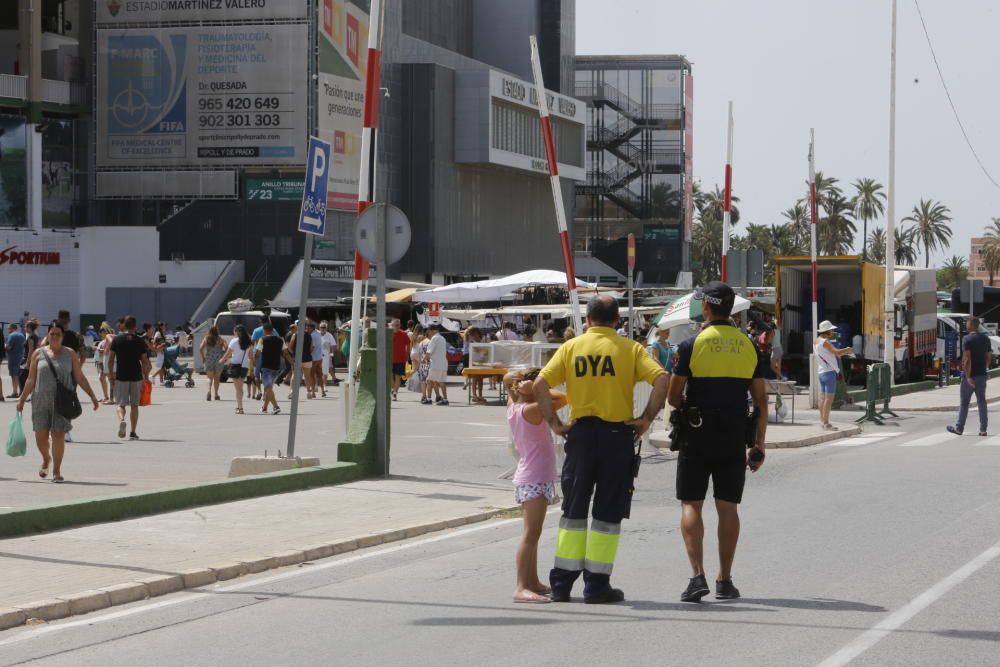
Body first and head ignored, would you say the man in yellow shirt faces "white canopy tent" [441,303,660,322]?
yes

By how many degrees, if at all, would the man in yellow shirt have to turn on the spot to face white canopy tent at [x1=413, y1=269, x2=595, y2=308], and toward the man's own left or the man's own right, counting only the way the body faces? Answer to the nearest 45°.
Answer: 0° — they already face it

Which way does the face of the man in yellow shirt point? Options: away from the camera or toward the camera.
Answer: away from the camera

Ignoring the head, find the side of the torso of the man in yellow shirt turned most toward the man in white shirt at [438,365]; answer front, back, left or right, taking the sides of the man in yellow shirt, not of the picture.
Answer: front

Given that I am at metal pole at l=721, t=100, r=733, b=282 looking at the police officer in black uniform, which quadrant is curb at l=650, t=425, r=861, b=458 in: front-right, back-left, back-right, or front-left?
front-left

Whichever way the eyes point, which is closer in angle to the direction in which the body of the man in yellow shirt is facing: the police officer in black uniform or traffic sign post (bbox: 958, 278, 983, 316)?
the traffic sign post

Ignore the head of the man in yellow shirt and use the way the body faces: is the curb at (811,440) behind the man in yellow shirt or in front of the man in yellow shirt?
in front

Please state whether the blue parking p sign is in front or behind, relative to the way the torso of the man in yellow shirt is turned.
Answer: in front

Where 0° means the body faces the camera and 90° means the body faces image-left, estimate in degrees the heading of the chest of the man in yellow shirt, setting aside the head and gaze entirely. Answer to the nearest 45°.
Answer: approximately 180°

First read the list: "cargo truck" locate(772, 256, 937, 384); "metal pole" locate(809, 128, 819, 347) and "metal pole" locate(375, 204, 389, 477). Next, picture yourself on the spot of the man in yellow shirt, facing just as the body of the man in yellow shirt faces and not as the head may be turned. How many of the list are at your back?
0

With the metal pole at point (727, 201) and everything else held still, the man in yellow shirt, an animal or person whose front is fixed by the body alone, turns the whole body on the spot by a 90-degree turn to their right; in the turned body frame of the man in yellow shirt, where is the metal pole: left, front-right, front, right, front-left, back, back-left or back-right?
left

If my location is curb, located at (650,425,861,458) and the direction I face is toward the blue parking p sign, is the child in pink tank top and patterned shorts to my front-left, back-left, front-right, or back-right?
front-left

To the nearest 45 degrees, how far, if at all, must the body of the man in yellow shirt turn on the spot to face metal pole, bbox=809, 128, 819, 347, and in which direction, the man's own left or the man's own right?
0° — they already face it
